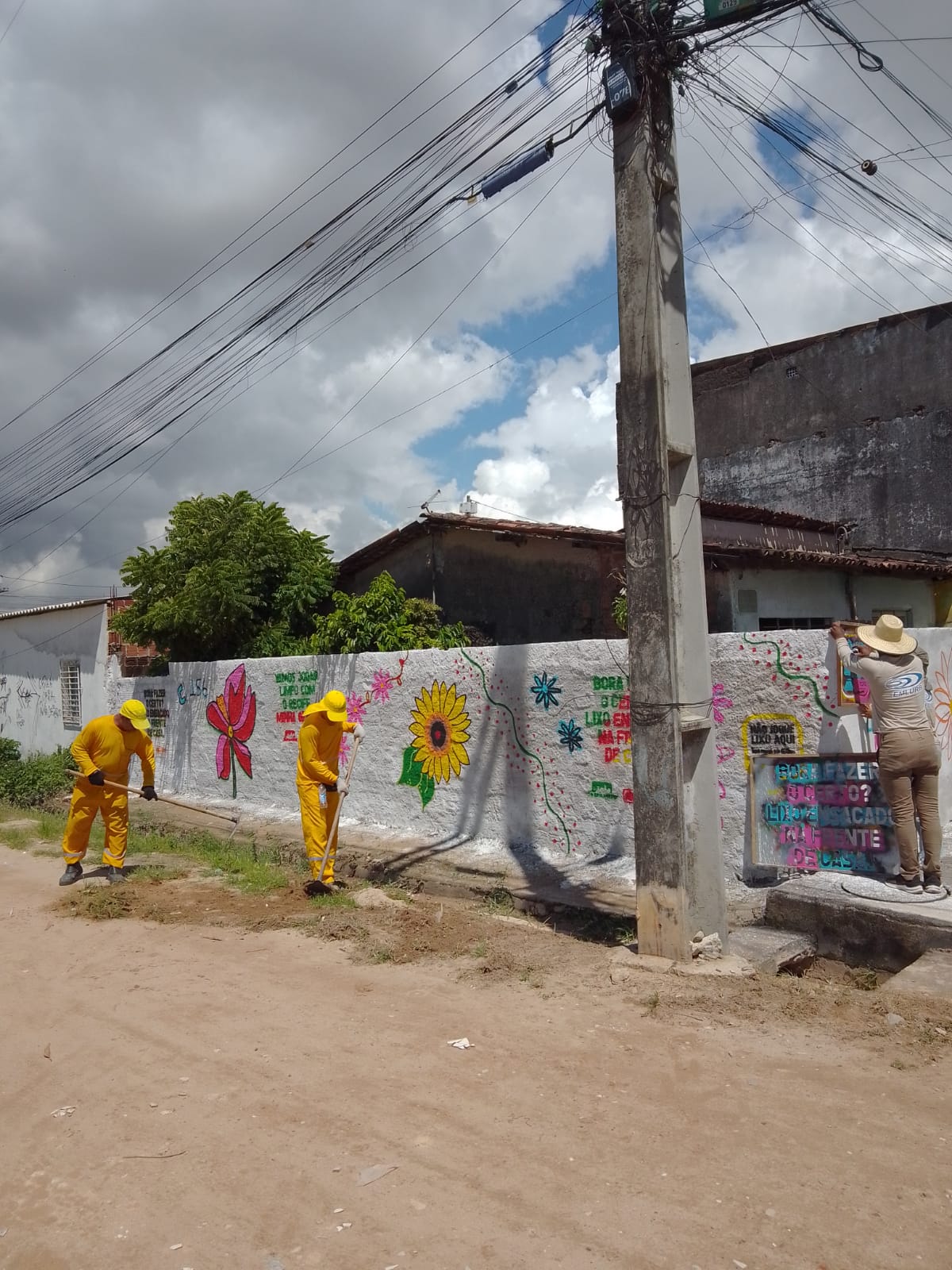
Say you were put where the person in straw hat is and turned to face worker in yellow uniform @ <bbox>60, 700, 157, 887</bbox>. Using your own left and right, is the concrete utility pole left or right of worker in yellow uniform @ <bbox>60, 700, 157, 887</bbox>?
left

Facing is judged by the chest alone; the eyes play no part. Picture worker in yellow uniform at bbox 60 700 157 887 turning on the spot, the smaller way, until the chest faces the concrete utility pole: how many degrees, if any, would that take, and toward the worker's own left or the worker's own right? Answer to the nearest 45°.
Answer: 0° — they already face it

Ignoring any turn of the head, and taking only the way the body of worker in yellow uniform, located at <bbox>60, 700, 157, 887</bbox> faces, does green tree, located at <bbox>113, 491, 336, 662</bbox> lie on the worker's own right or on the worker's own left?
on the worker's own left

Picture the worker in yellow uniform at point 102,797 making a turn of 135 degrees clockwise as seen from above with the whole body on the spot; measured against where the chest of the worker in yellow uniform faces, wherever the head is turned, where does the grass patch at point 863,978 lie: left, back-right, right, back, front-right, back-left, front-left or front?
back-left

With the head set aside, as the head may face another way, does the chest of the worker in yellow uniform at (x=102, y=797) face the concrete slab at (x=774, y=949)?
yes

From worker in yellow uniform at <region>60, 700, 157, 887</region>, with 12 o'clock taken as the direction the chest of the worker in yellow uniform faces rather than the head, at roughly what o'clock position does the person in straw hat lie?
The person in straw hat is roughly at 12 o'clock from the worker in yellow uniform.

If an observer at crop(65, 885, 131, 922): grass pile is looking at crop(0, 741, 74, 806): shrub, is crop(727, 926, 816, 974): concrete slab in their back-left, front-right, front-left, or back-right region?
back-right

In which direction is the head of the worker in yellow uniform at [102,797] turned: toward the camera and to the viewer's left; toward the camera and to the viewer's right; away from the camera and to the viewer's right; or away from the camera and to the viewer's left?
toward the camera and to the viewer's right

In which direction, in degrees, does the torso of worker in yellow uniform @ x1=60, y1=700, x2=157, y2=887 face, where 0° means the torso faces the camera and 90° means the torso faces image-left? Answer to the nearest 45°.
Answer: approximately 315°

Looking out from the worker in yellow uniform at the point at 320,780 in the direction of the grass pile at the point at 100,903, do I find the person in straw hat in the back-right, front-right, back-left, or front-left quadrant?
back-left
